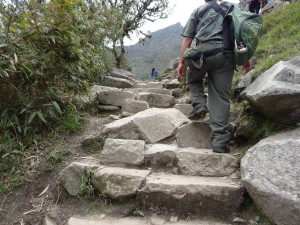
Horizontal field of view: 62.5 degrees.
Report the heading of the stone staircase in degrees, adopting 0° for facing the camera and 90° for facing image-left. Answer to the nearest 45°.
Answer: approximately 0°

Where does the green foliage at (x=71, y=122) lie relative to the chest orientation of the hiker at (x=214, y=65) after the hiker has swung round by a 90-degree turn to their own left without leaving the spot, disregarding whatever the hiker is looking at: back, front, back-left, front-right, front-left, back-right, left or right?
front-right

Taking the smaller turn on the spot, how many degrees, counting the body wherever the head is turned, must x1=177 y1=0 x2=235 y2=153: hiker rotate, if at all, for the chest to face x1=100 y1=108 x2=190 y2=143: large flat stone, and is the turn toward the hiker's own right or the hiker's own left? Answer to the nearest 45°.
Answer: approximately 45° to the hiker's own left

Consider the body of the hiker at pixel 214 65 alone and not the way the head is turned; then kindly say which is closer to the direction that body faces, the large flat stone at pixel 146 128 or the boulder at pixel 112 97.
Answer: the boulder

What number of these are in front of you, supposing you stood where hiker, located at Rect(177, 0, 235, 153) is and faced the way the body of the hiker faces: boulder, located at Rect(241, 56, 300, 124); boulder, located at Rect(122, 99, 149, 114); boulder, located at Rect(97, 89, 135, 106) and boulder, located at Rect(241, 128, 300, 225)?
2

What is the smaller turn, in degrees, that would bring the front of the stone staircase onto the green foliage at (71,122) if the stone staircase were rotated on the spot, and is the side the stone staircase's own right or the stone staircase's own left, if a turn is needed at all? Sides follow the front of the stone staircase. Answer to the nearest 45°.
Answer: approximately 135° to the stone staircase's own right

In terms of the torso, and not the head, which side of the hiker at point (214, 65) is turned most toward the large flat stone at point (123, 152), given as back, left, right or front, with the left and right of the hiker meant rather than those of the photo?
left

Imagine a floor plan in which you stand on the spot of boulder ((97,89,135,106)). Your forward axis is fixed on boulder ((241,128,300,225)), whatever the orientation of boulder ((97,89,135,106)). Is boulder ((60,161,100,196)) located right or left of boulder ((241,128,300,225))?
right

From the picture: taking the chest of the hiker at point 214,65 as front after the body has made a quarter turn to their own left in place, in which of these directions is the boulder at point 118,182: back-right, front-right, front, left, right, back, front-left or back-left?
front

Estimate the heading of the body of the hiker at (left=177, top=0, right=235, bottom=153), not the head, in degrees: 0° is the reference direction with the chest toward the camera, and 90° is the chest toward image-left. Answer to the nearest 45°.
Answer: approximately 135°
